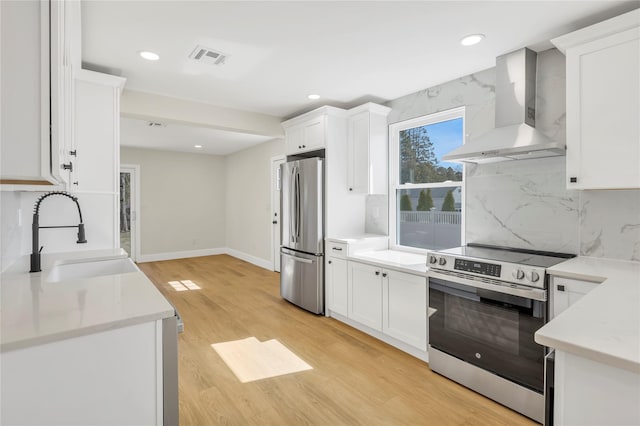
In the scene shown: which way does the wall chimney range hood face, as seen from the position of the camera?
facing the viewer and to the left of the viewer

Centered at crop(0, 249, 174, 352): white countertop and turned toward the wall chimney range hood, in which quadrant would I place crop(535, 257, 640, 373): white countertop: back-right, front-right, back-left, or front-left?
front-right

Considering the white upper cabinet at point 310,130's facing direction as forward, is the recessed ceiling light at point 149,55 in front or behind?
in front

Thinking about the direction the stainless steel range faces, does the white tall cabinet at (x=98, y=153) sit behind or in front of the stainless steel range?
in front

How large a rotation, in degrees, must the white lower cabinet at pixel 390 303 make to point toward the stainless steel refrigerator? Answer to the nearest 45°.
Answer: approximately 90° to its right

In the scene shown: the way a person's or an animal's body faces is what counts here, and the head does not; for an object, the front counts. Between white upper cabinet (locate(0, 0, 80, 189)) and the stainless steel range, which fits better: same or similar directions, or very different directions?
very different directions

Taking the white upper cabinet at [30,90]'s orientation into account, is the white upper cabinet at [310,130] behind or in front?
in front

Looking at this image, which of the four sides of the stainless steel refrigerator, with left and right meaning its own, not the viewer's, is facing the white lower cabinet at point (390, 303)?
left

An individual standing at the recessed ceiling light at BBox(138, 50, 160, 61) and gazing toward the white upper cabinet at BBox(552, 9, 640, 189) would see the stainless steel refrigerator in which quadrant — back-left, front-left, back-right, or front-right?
front-left

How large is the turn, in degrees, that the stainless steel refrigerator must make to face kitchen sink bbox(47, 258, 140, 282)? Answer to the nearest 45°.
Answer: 0° — it already faces it

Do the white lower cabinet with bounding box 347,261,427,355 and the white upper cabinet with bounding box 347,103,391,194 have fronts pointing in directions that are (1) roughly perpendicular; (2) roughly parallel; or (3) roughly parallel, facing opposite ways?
roughly parallel

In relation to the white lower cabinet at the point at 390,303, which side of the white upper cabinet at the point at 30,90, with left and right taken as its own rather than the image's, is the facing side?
front

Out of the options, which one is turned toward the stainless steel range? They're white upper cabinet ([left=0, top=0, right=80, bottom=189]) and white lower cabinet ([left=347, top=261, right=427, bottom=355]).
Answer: the white upper cabinet
